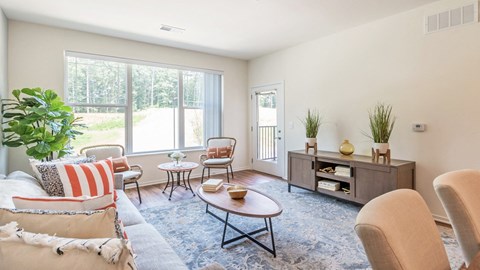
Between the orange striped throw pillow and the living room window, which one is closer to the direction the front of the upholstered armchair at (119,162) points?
the orange striped throw pillow

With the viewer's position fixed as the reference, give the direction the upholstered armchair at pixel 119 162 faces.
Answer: facing the viewer and to the right of the viewer

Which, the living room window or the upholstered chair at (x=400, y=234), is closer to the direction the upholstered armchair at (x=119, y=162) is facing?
the upholstered chair

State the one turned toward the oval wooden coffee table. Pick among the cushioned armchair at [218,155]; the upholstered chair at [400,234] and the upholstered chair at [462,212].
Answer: the cushioned armchair at [218,155]

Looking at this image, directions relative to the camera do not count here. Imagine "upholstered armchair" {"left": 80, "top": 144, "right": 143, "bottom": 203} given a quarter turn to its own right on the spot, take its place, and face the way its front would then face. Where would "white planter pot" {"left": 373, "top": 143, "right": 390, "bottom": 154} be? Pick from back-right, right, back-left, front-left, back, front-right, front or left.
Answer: left

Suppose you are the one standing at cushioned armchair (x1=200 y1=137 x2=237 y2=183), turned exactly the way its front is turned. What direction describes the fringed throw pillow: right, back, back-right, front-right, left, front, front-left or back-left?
front

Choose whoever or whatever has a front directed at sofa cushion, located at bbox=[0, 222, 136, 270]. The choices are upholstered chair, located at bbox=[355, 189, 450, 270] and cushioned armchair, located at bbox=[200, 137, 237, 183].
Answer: cushioned armchair, located at bbox=[200, 137, 237, 183]

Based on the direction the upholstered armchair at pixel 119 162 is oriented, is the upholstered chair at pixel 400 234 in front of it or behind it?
in front

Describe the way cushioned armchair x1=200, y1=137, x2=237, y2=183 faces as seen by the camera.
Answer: facing the viewer

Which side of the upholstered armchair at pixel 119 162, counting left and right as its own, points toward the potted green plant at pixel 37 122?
right
